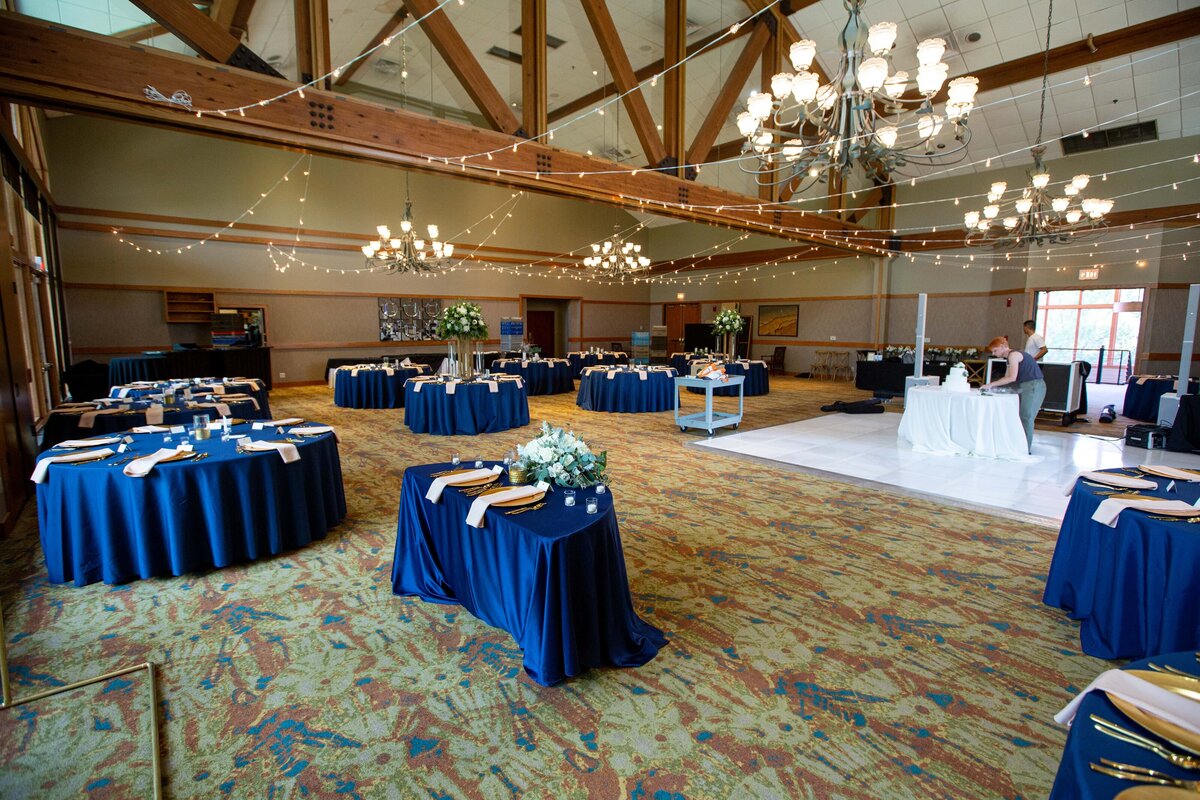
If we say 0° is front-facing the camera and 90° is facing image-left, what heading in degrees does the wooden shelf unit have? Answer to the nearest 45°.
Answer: approximately 0°

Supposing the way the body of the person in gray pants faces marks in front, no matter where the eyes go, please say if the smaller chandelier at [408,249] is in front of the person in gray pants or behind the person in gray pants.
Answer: in front

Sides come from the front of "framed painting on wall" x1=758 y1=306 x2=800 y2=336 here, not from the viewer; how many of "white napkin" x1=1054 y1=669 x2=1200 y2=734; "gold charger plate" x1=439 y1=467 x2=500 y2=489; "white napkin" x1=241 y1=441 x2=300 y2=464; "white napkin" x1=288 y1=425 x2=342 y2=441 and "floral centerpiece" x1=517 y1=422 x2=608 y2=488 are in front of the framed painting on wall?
5

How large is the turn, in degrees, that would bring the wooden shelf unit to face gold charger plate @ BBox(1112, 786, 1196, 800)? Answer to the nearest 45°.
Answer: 0° — it already faces it

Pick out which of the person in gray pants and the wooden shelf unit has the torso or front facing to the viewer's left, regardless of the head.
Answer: the person in gray pants

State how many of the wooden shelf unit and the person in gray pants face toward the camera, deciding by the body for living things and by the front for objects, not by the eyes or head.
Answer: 1

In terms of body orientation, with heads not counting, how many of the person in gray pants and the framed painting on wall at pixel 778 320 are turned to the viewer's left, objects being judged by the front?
1

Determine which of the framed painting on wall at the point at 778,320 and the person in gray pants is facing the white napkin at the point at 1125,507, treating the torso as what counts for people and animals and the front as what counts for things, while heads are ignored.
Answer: the framed painting on wall

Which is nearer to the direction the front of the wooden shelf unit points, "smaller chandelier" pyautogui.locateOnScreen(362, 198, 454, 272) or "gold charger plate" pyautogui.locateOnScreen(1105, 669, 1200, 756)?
the gold charger plate

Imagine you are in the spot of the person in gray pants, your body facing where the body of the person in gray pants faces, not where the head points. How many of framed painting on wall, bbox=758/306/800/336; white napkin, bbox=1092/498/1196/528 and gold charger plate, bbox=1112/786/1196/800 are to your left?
2

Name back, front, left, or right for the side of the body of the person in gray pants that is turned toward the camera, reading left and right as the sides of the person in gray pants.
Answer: left

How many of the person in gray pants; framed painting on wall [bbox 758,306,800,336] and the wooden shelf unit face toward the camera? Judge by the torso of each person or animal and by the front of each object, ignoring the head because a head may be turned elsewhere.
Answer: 2

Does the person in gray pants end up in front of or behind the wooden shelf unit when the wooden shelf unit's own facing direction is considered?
in front

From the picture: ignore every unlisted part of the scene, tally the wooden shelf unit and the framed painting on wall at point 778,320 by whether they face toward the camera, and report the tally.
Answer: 2
